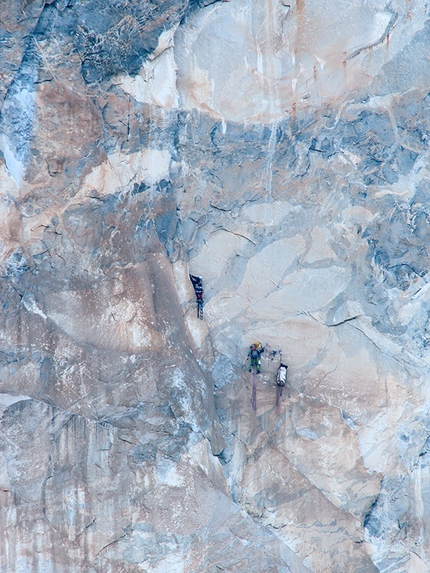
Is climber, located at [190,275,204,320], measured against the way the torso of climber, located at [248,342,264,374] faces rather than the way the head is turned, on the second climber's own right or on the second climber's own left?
on the second climber's own left

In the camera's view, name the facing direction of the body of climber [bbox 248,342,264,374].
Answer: away from the camera
